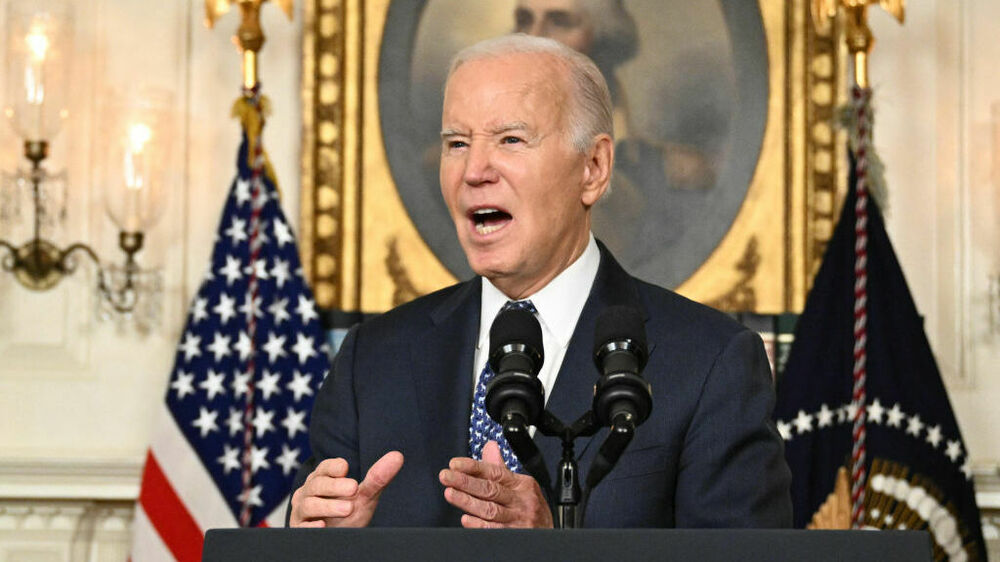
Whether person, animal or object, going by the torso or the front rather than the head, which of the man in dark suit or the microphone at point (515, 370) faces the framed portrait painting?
the microphone

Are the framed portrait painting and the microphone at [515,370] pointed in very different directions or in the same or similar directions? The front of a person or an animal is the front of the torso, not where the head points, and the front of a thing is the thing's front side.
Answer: very different directions

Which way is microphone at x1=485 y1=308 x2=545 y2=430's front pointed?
away from the camera

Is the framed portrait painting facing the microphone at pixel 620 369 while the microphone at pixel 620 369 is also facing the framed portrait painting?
yes

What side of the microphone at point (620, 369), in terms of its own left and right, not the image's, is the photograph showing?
back

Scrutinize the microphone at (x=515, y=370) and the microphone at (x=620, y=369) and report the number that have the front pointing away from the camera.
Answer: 2

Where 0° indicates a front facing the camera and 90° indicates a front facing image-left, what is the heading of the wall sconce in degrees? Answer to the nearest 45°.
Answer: approximately 0°
